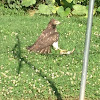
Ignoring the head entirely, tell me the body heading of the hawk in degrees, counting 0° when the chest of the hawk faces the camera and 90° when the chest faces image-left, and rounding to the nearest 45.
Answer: approximately 270°
